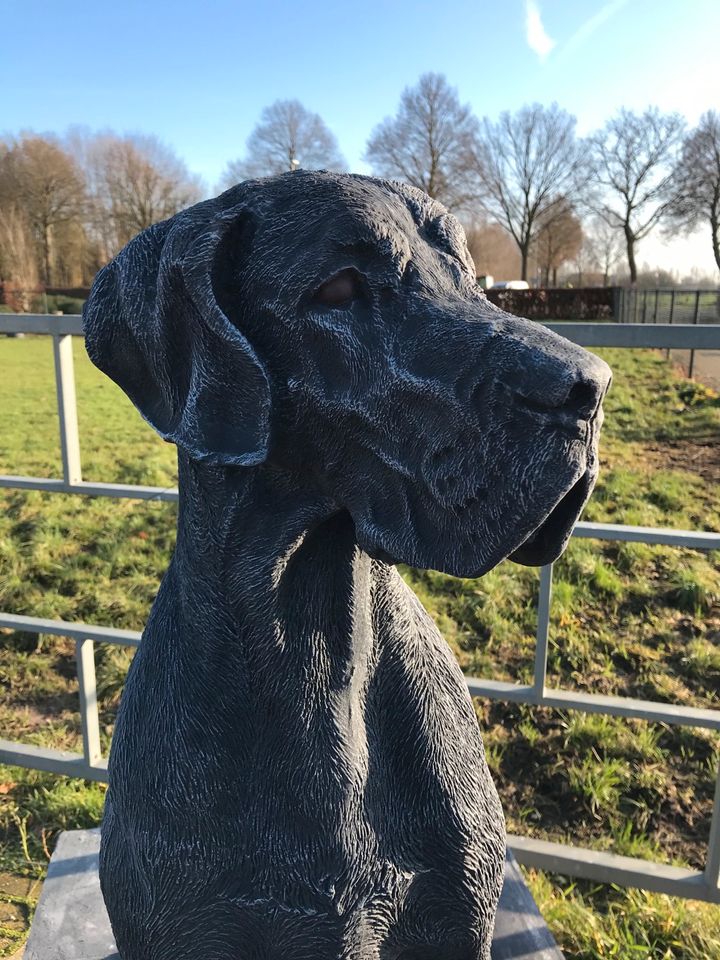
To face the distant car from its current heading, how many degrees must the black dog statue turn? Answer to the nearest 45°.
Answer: approximately 135° to its left

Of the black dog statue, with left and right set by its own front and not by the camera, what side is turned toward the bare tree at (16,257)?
back

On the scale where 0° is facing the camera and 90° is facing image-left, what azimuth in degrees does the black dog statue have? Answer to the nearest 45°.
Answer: approximately 315°

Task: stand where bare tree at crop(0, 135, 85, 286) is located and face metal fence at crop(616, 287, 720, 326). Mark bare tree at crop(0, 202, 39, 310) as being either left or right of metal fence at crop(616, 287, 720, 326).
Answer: right

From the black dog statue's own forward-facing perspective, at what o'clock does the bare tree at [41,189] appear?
The bare tree is roughly at 7 o'clock from the black dog statue.
